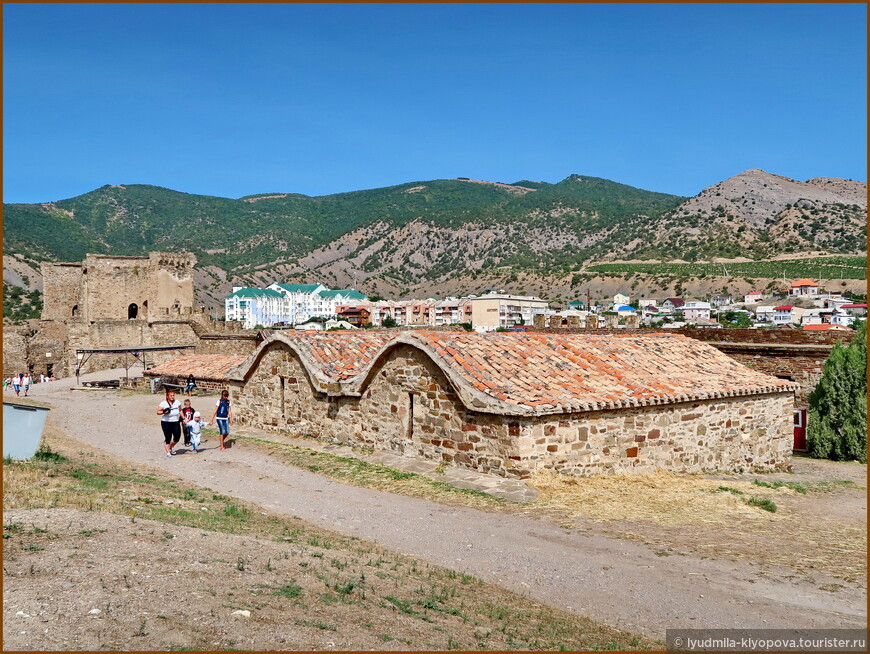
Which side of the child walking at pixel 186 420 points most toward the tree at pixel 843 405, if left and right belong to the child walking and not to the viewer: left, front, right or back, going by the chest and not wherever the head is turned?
left

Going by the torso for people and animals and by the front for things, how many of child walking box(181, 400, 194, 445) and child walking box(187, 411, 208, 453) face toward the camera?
2

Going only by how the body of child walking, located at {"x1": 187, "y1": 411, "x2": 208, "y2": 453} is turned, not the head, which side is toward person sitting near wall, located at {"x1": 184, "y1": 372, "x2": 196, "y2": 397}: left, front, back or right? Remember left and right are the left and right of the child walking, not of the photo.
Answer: back

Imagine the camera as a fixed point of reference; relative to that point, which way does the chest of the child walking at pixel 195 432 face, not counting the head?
toward the camera

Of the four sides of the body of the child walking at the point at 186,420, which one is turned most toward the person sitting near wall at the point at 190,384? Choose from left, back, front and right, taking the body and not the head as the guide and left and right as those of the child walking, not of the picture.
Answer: back

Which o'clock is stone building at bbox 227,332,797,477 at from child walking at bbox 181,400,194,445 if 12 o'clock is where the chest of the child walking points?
The stone building is roughly at 10 o'clock from the child walking.

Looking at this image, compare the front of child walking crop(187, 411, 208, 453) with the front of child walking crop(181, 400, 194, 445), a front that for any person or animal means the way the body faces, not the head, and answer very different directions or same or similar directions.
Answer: same or similar directions

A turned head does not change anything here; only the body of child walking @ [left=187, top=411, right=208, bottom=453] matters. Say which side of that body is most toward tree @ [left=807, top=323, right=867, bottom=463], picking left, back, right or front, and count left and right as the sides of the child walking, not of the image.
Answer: left
